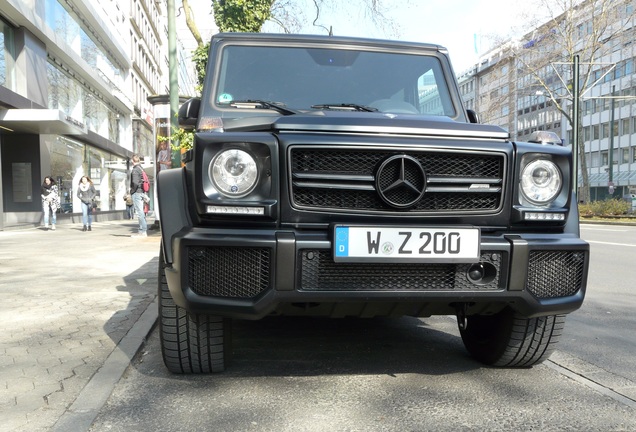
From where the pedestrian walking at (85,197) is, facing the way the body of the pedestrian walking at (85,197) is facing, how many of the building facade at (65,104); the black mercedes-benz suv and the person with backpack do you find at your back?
1

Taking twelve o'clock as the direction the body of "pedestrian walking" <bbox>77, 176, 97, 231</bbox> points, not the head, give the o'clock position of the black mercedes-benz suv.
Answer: The black mercedes-benz suv is roughly at 12 o'clock from the pedestrian walking.

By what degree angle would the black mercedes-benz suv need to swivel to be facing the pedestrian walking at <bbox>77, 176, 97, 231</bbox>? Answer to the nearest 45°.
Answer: approximately 135° to its right

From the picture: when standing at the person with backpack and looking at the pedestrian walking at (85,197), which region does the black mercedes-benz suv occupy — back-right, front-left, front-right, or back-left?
back-left

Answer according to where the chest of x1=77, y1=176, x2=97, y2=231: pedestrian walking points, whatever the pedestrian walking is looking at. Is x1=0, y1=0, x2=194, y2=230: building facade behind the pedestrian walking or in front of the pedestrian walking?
behind

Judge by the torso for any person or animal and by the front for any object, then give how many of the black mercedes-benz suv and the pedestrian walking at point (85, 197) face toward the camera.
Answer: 2

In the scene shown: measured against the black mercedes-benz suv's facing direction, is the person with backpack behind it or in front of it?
behind
